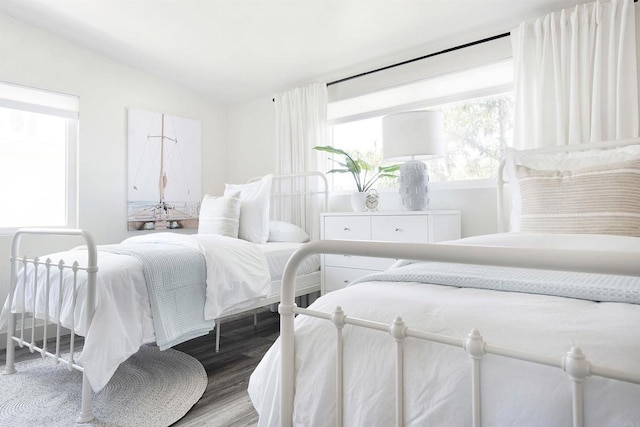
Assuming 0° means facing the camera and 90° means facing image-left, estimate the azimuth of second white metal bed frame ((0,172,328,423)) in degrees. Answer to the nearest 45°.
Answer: approximately 45°

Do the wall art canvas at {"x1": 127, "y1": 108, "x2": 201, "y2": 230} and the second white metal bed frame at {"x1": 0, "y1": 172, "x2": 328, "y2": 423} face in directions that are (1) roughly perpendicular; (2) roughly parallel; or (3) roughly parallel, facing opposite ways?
roughly perpendicular

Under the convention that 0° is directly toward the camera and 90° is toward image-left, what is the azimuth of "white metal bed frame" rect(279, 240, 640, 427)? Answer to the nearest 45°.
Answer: approximately 45°

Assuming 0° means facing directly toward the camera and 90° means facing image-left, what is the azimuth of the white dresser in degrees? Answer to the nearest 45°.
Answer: approximately 45°

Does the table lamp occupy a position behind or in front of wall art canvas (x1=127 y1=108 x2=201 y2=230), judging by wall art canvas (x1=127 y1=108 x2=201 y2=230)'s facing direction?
in front

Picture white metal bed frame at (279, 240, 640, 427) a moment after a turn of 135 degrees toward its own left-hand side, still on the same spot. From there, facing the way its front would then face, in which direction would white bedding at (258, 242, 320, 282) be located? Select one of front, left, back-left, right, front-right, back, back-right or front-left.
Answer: back-left

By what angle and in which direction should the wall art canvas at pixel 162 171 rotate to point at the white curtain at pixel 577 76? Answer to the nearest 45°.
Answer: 0° — it already faces it

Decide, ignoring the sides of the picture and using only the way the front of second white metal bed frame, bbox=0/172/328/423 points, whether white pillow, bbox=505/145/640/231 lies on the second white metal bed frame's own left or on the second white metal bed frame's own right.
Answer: on the second white metal bed frame's own left

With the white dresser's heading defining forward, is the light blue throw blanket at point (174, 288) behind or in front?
in front

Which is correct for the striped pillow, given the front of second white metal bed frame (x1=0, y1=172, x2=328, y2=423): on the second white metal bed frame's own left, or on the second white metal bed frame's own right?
on the second white metal bed frame's own left
